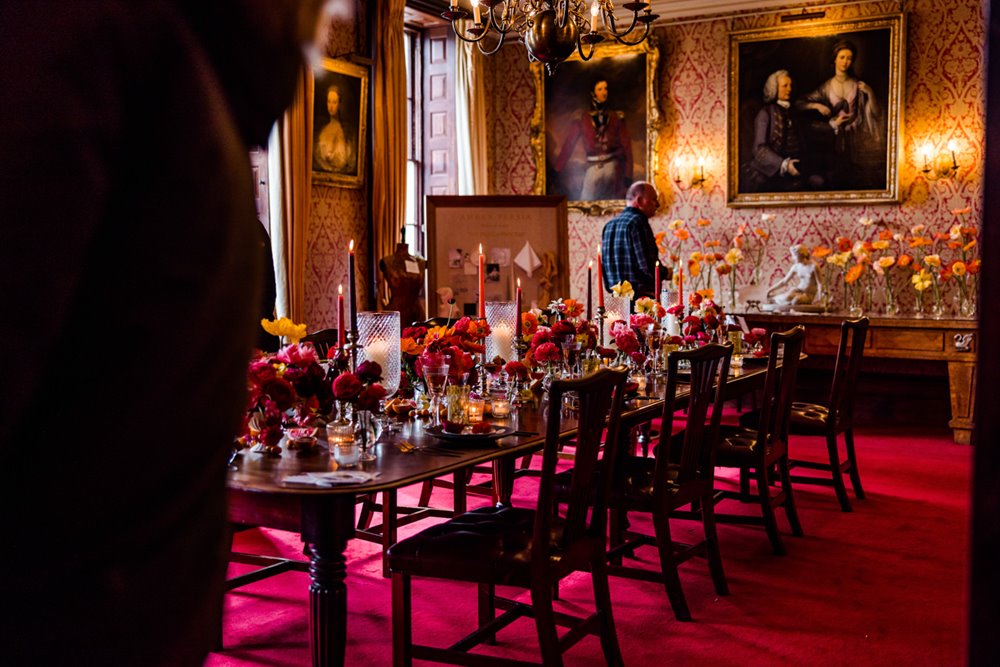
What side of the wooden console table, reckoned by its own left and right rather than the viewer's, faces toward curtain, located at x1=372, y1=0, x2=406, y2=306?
right

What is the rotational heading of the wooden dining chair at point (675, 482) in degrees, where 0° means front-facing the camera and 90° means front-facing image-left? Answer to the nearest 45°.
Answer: approximately 135°

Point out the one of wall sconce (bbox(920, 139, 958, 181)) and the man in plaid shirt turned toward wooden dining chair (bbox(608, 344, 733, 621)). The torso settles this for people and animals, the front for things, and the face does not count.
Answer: the wall sconce

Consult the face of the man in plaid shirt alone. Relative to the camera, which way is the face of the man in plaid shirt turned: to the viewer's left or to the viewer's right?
to the viewer's right

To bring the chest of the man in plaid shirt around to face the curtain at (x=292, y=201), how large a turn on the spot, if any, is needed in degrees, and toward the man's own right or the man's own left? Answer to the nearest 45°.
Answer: approximately 135° to the man's own left

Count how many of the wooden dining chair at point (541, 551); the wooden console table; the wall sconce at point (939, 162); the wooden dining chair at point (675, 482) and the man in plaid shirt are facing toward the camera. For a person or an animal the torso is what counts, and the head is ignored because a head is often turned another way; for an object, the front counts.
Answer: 2

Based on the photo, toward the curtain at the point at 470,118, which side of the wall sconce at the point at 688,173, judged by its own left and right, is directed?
right

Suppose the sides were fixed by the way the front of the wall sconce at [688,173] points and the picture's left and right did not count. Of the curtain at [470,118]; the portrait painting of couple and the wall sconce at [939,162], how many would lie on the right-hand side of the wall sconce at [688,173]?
1

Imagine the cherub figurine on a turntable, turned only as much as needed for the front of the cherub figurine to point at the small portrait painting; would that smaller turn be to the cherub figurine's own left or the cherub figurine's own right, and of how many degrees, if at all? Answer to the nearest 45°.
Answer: approximately 45° to the cherub figurine's own right

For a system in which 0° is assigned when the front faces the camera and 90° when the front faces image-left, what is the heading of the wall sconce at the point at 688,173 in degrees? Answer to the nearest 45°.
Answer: approximately 0°

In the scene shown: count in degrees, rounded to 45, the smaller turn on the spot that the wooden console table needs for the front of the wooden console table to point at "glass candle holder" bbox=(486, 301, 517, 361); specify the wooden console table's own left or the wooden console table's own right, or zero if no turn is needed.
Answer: approximately 45° to the wooden console table's own right

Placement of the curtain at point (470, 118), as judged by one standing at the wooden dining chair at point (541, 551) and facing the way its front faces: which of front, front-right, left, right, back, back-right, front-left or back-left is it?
front-right

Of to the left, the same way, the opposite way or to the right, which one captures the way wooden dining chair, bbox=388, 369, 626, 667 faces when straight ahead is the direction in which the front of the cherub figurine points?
to the right

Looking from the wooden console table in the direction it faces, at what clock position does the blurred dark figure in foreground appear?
The blurred dark figure in foreground is roughly at 12 o'clock from the wooden console table.
